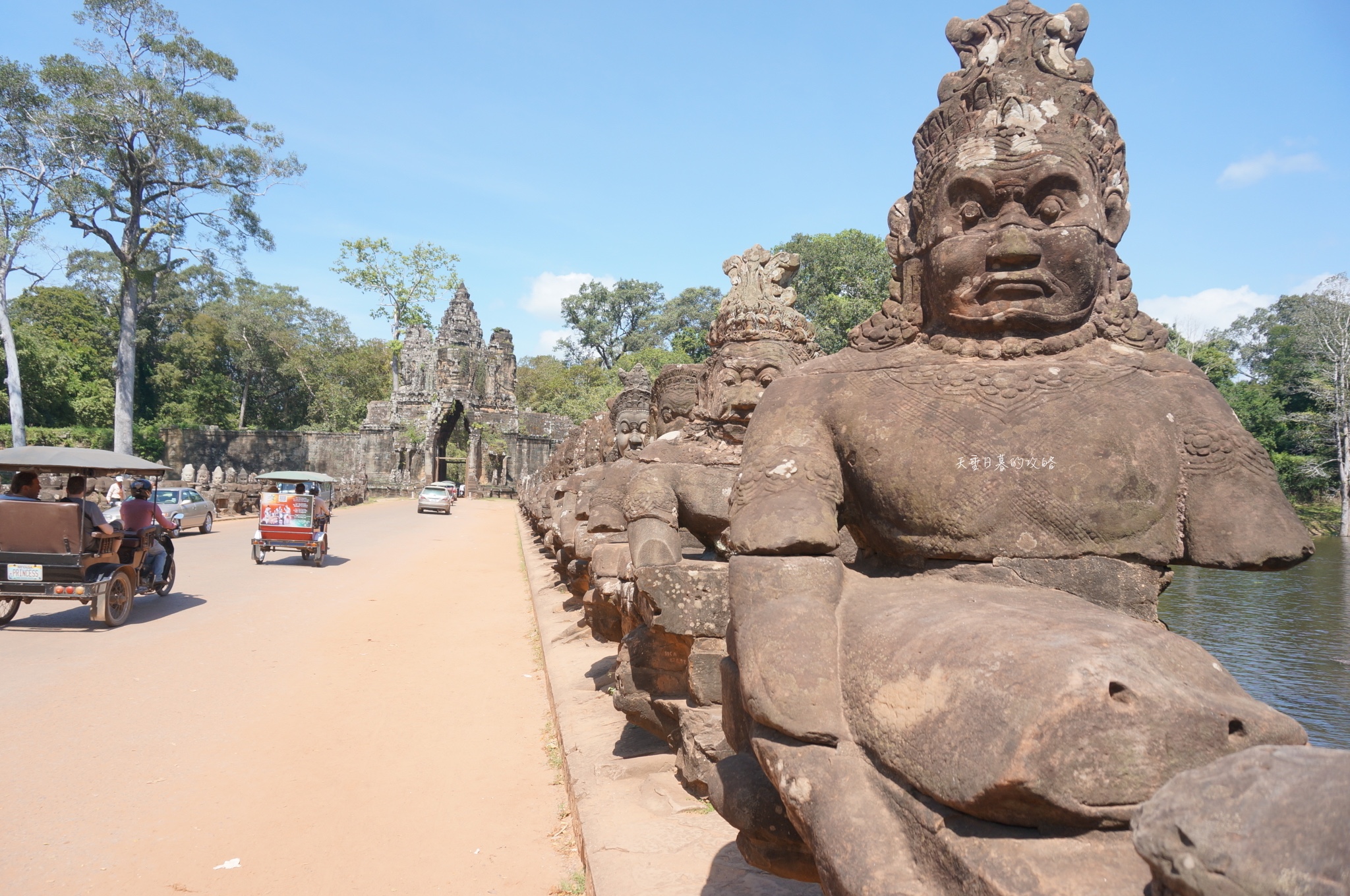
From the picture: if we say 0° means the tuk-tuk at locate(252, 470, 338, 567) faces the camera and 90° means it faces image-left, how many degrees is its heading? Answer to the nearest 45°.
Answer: approximately 180°

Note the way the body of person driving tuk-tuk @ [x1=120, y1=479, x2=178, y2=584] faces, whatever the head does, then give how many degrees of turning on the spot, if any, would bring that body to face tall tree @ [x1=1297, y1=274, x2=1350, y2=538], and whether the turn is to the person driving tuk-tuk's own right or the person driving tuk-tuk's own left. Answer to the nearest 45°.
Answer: approximately 45° to the person driving tuk-tuk's own right

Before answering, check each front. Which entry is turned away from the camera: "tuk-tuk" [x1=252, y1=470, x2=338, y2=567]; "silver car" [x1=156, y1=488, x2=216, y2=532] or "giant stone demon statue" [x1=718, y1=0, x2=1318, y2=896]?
the tuk-tuk

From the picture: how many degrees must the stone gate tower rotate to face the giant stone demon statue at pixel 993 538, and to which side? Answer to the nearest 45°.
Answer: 0° — it already faces it

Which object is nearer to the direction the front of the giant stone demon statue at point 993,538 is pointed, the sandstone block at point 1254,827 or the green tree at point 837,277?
the sandstone block

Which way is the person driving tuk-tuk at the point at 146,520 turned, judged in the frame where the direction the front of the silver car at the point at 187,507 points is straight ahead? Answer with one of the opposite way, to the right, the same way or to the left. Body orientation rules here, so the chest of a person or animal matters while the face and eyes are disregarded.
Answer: the opposite way

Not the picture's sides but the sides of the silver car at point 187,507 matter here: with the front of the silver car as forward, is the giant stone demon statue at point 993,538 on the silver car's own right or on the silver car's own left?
on the silver car's own left

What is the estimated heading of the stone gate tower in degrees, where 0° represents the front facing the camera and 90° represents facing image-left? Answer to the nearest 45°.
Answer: approximately 0°

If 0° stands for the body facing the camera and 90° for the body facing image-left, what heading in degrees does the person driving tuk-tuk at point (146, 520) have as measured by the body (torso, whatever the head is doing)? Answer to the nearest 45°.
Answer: approximately 225°

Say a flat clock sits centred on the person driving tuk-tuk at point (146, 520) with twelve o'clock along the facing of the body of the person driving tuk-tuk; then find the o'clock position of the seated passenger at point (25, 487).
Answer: The seated passenger is roughly at 6 o'clock from the person driving tuk-tuk.

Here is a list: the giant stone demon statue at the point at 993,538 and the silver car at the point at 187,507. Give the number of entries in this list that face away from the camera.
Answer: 0

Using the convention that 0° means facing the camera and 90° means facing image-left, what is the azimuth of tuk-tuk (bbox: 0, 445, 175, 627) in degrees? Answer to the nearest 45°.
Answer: approximately 225°

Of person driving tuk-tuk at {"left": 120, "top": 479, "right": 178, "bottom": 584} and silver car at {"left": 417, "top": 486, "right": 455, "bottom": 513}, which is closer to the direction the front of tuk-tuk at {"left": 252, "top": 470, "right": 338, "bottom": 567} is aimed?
the silver car

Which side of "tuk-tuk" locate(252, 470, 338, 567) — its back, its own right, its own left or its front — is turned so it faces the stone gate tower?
front

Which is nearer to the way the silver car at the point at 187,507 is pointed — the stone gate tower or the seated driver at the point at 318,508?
the seated driver

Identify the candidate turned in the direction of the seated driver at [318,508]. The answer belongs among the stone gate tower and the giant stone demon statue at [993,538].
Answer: the stone gate tower

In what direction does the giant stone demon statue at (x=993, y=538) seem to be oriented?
toward the camera

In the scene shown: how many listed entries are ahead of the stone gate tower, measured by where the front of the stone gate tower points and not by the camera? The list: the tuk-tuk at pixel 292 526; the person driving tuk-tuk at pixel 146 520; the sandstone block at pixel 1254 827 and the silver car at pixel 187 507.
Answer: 4

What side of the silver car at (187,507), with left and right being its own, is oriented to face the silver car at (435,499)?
back

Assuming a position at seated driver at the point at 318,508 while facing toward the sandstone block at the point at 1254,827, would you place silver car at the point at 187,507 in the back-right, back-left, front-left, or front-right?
back-right
